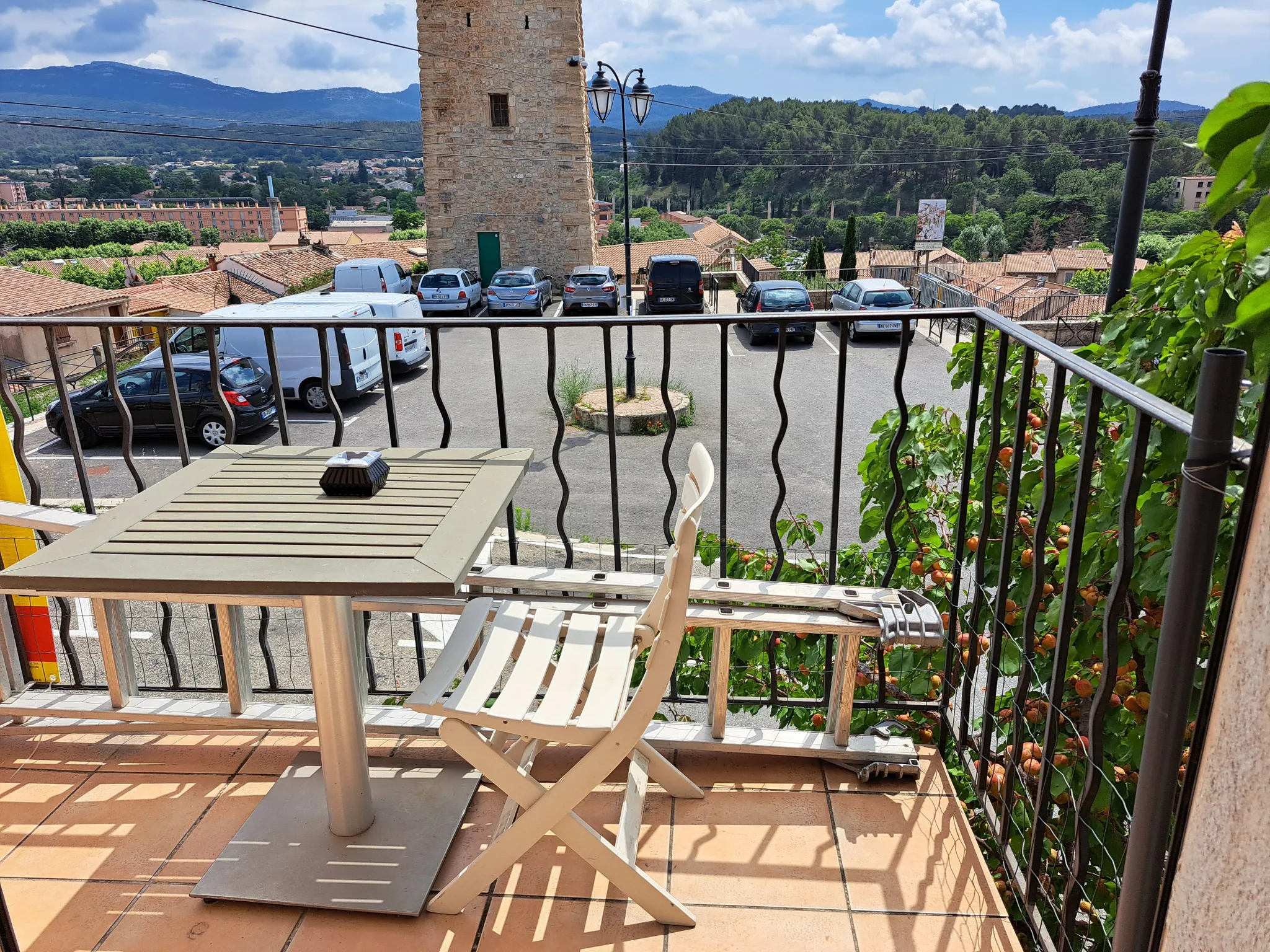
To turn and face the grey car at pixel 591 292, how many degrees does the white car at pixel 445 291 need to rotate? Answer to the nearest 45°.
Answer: approximately 45° to its right

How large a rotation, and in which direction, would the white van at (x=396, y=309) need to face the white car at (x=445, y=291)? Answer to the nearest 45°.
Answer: approximately 45° to its right

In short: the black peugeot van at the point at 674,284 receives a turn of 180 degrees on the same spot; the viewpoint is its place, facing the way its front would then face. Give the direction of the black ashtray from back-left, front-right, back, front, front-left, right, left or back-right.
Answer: front

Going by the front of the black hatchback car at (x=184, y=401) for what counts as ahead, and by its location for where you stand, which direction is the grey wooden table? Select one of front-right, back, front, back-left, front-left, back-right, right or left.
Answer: back-left

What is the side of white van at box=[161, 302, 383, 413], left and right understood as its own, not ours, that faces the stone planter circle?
back

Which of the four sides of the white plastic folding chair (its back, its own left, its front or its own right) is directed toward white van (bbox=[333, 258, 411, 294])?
right

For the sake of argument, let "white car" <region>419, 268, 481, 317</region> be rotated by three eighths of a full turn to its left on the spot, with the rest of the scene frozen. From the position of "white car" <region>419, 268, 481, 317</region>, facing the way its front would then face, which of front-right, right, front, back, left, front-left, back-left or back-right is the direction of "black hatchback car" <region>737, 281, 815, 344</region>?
back-left

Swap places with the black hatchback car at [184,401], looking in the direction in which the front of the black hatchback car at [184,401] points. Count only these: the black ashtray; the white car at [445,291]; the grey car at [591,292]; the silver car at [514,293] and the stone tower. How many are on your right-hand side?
4

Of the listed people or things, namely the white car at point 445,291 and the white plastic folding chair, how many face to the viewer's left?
1

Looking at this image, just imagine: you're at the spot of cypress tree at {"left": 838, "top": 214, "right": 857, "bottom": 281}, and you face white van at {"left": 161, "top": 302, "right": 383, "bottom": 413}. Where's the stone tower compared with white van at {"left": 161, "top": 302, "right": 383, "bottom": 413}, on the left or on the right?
right

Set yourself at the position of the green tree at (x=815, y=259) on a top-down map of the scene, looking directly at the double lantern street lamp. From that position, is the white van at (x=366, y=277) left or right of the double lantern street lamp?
right

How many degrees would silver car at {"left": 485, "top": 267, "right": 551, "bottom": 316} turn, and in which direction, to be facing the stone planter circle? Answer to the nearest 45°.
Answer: approximately 135° to its right

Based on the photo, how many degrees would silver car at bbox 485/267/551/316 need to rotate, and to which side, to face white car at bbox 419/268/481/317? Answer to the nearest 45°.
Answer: approximately 135° to its left
